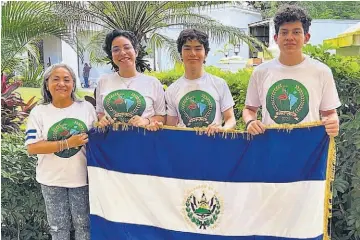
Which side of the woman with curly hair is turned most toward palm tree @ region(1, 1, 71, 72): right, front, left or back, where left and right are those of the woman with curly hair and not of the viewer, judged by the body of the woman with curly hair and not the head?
back

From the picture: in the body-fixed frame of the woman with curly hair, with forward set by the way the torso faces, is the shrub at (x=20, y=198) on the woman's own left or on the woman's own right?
on the woman's own right

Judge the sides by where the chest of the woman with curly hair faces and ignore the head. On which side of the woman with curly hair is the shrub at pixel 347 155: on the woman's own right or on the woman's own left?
on the woman's own left

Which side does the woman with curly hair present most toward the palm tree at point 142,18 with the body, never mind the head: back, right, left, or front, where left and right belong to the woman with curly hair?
back

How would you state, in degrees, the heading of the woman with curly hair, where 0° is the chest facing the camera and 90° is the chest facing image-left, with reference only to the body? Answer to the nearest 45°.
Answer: approximately 0°
